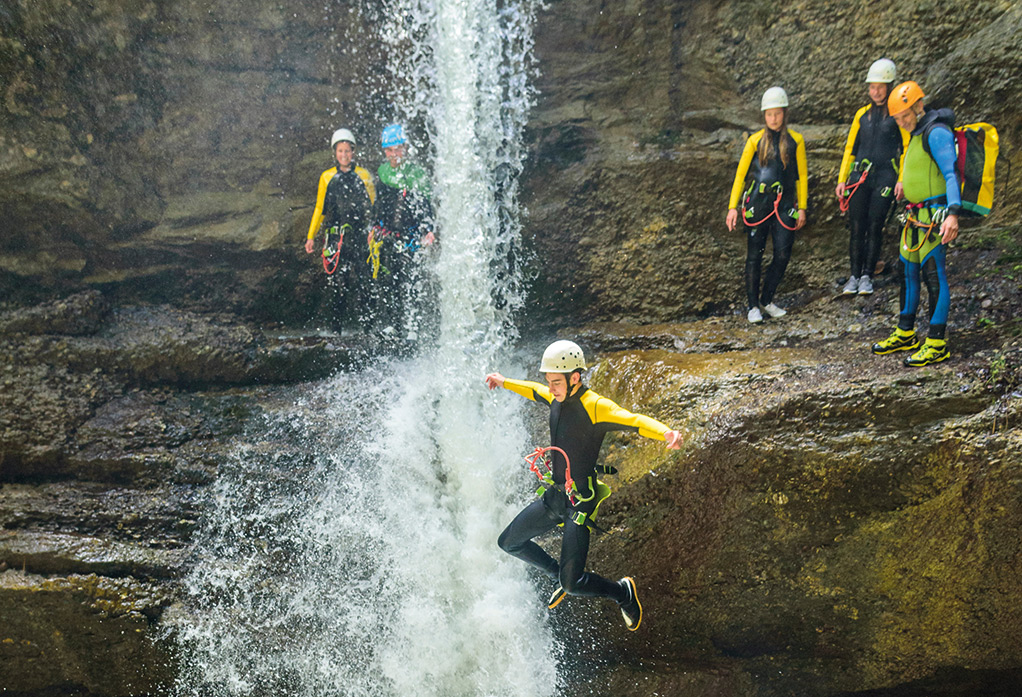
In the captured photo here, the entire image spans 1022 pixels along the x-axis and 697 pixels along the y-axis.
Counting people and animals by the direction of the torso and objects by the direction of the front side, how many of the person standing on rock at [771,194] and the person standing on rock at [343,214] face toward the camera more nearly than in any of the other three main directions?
2

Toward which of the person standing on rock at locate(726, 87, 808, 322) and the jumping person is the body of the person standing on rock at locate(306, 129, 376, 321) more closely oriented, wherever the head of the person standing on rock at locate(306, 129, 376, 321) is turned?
the jumping person

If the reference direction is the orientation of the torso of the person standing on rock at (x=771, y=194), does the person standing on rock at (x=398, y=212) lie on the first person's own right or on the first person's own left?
on the first person's own right

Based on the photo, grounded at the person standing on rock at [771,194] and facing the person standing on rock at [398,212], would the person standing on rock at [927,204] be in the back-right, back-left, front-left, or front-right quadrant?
back-left

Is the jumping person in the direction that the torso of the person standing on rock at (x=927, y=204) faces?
yes

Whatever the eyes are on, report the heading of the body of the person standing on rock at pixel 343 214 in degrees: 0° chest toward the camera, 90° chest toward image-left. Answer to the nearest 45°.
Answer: approximately 0°

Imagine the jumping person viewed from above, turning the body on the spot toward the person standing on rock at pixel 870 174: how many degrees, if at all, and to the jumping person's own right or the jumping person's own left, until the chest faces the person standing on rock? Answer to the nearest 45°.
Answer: approximately 180°

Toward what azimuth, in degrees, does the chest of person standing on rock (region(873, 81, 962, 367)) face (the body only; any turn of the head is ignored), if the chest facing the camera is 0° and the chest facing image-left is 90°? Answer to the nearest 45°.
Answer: approximately 45°

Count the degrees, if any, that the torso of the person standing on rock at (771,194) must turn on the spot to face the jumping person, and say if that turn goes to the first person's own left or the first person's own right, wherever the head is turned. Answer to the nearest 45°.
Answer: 0° — they already face them

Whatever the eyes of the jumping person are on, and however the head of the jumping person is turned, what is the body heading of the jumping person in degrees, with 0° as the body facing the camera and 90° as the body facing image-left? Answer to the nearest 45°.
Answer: approximately 45°
